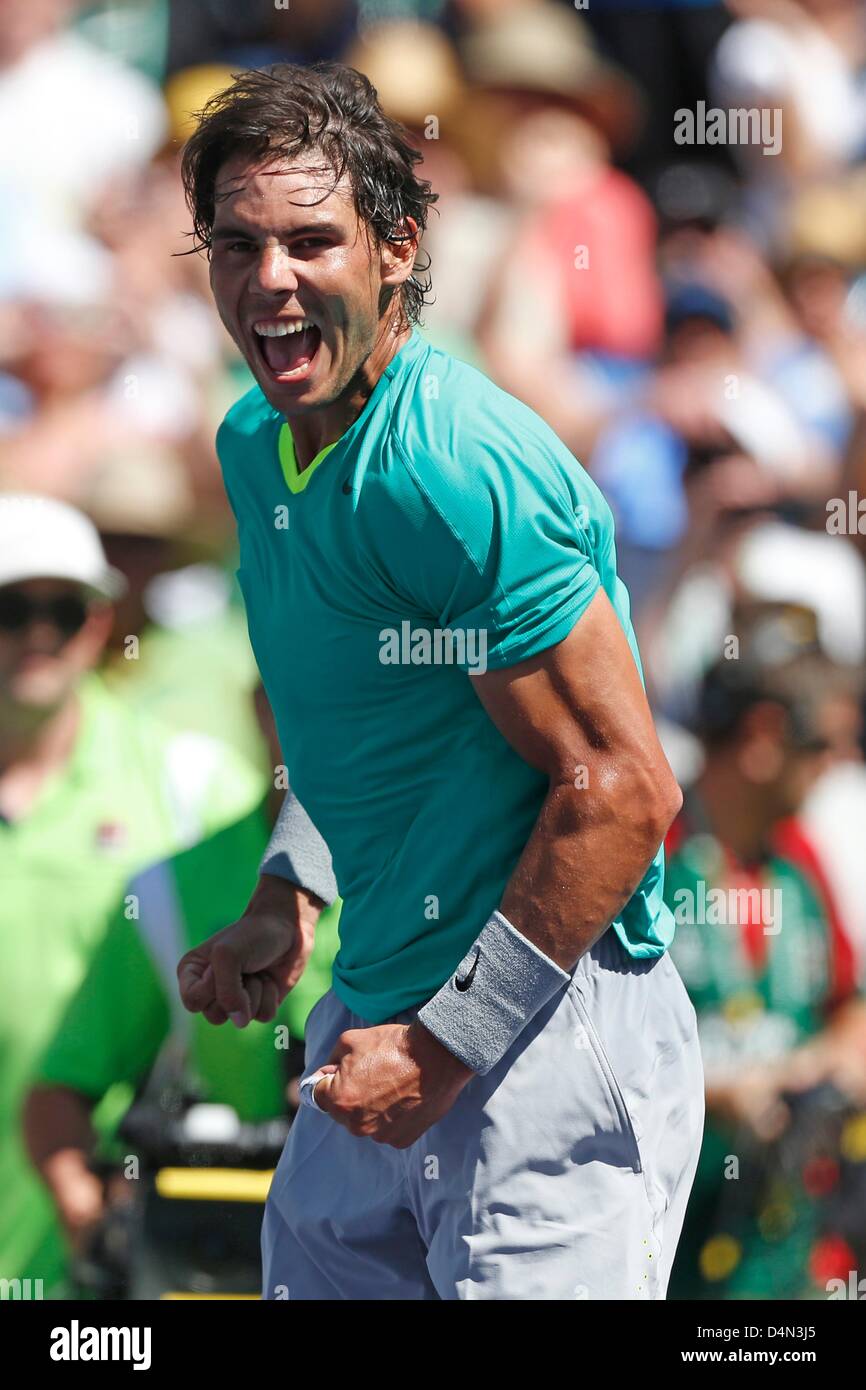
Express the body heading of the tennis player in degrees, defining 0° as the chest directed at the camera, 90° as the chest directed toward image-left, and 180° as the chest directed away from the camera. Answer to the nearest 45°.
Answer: approximately 45°

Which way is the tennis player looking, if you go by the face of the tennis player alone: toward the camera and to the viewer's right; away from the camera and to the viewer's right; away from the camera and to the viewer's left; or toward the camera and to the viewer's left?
toward the camera and to the viewer's left

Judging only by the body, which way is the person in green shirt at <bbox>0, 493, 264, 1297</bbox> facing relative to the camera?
toward the camera

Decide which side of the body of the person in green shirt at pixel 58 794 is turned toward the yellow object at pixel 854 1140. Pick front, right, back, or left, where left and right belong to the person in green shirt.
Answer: left

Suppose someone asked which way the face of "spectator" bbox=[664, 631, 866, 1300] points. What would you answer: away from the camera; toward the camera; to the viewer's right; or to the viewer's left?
toward the camera

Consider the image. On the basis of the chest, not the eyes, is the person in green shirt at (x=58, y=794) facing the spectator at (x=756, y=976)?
no

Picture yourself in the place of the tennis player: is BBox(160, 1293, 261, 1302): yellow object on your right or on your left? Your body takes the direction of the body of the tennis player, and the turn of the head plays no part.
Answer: on your right

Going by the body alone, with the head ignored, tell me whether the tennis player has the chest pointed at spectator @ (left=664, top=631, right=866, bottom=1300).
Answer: no

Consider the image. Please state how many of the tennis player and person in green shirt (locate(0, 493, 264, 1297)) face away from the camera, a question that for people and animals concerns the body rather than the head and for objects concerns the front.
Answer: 0

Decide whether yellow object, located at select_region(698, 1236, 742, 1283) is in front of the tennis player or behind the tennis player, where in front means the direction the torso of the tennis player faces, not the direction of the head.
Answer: behind

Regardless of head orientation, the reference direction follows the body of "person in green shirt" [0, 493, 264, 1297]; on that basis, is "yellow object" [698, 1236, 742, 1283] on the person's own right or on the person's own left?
on the person's own left

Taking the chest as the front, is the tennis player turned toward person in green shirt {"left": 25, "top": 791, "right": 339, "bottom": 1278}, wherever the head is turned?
no
